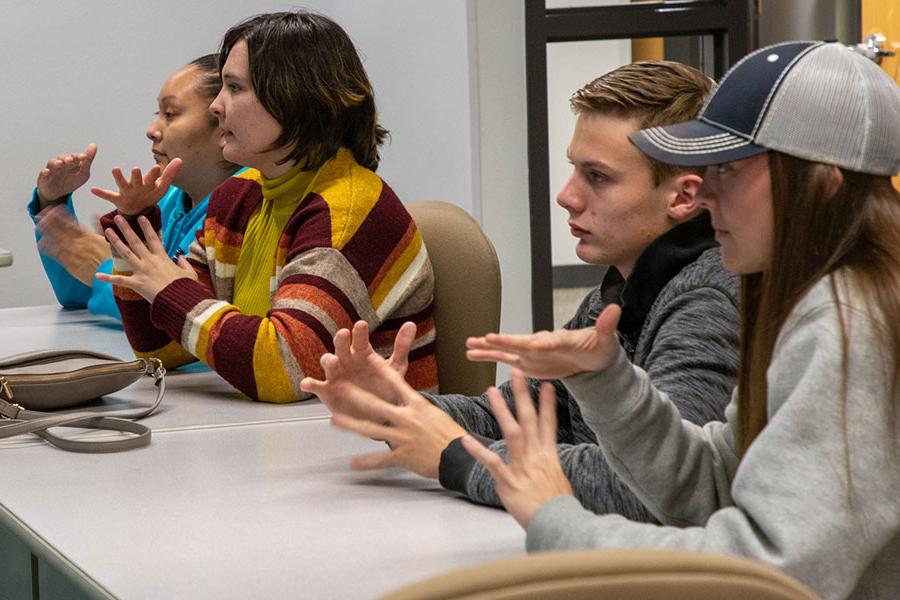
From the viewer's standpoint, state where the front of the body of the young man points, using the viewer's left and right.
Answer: facing to the left of the viewer

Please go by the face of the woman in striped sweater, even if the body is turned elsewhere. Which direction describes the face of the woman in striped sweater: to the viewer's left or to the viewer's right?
to the viewer's left

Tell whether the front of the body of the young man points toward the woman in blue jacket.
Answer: no

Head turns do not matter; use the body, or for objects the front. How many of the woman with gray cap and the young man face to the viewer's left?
2

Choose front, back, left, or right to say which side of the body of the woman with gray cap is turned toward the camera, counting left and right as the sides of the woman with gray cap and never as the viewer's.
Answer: left

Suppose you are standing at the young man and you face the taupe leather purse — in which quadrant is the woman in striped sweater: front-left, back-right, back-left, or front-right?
front-right

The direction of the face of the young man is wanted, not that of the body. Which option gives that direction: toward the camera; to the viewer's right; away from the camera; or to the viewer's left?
to the viewer's left

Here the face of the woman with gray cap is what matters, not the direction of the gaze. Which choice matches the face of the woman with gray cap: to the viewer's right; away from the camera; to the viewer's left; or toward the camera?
to the viewer's left

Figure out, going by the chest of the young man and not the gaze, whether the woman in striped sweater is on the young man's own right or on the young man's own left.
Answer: on the young man's own right

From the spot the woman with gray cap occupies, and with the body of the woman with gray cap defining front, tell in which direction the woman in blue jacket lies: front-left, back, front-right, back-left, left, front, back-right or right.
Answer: front-right

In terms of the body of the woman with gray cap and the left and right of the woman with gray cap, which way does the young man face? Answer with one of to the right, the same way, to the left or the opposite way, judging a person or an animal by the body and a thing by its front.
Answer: the same way
